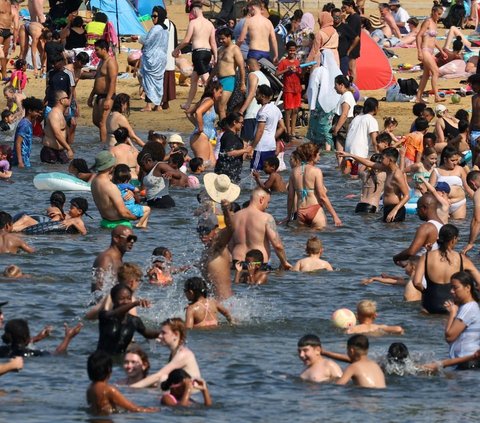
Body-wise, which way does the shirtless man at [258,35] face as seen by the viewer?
away from the camera

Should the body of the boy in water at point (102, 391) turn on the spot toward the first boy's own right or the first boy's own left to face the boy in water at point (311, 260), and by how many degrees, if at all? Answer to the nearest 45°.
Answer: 0° — they already face them

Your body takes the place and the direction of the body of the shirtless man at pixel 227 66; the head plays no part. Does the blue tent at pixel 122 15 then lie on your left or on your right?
on your right

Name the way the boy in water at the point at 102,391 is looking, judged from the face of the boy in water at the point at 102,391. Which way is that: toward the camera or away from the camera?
away from the camera
